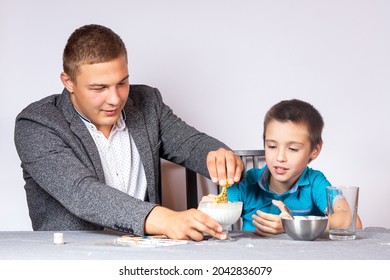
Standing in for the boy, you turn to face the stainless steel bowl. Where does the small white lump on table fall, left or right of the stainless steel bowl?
right

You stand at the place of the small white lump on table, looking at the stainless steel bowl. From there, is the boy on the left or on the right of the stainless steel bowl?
left

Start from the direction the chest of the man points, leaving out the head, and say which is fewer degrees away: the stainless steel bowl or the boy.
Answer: the stainless steel bowl

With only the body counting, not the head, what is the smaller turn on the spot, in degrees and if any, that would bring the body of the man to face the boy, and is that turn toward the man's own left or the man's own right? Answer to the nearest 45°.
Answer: approximately 45° to the man's own left

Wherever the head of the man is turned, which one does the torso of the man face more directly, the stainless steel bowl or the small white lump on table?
the stainless steel bowl

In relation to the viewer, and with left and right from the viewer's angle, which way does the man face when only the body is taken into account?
facing the viewer and to the right of the viewer

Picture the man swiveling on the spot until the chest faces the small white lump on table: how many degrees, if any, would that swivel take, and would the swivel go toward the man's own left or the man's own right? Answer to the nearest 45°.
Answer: approximately 45° to the man's own right

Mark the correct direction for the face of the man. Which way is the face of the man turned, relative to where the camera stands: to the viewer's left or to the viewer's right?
to the viewer's right

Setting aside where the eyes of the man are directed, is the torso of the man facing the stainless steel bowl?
yes
